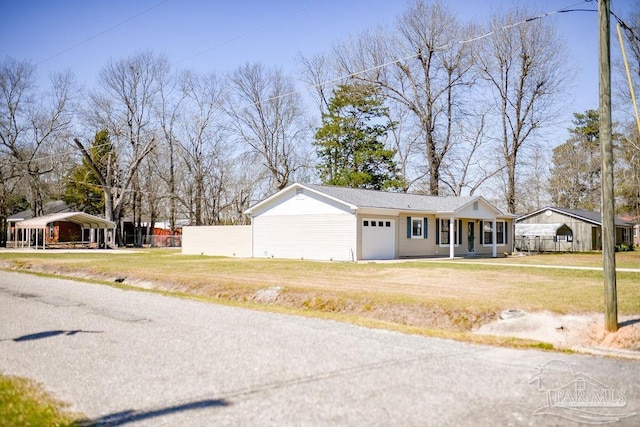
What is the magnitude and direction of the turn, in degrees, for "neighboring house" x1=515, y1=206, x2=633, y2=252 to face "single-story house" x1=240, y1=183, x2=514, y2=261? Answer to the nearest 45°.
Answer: approximately 90° to its right

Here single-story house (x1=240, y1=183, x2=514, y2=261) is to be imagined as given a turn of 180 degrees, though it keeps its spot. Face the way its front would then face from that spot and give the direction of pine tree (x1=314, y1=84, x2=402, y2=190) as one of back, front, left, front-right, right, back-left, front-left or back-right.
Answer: front-right

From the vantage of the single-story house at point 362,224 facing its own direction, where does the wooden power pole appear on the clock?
The wooden power pole is roughly at 1 o'clock from the single-story house.

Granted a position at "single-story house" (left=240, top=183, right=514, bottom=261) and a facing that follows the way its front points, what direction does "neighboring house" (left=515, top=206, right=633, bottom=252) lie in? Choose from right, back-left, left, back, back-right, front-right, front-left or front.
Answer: left

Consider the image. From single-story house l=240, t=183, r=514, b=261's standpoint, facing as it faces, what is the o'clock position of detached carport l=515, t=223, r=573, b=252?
The detached carport is roughly at 9 o'clock from the single-story house.

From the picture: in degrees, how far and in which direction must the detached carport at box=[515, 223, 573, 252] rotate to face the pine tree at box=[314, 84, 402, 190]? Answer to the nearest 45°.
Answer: approximately 135° to its right

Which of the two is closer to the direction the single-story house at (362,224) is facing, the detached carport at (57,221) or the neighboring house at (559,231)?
the neighboring house

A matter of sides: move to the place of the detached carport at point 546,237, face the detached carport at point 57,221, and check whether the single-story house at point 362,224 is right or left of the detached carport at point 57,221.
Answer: left

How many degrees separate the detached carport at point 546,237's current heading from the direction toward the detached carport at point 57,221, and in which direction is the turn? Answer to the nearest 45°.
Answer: approximately 135° to its right

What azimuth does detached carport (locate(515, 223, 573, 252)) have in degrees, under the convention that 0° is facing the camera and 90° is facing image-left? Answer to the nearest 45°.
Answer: approximately 315°
